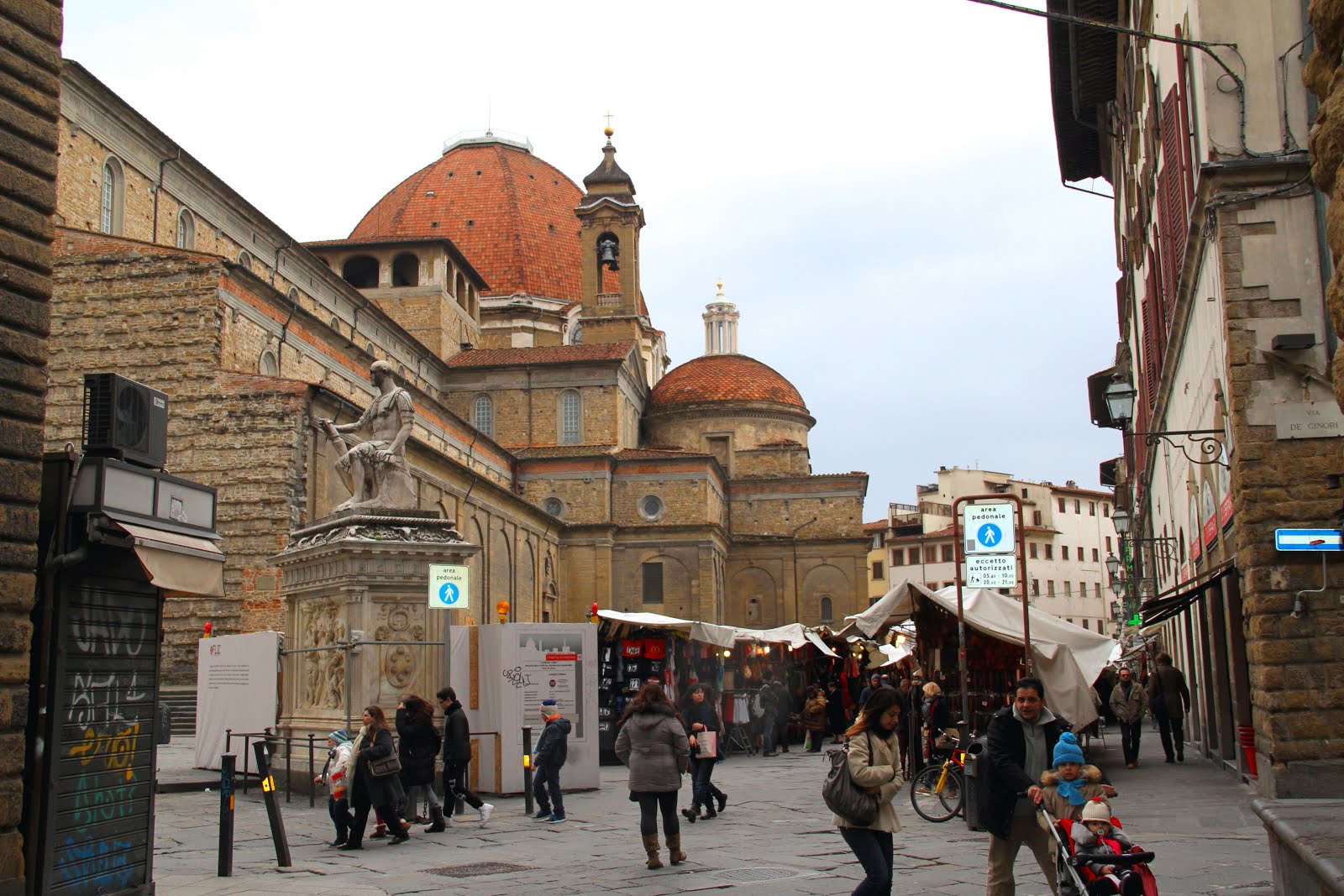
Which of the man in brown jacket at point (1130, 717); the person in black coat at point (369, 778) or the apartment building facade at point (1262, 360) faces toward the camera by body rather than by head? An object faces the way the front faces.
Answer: the man in brown jacket

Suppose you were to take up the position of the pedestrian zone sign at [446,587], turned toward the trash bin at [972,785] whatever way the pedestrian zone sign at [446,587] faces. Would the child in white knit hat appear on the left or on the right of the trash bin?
right

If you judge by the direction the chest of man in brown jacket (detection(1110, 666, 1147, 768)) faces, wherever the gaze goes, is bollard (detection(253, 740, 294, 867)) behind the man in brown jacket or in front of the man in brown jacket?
in front

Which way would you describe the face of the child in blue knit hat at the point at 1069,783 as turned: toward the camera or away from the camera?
toward the camera

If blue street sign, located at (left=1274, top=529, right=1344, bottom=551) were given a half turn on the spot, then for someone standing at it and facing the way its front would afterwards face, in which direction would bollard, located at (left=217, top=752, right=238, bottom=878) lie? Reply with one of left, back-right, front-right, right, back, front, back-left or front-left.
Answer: back-left

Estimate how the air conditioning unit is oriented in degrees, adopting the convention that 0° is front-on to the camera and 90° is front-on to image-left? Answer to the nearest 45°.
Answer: approximately 315°

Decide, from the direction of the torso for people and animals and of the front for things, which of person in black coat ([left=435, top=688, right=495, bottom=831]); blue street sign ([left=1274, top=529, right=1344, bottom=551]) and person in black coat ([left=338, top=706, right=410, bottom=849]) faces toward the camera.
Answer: the blue street sign

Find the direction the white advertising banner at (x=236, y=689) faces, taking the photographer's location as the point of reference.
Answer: facing the viewer

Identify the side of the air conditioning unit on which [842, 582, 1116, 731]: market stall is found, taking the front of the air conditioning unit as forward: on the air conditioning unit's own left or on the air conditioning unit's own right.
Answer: on the air conditioning unit's own left

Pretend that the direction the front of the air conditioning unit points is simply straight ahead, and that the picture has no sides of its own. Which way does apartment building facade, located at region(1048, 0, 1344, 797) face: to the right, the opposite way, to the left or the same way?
the opposite way

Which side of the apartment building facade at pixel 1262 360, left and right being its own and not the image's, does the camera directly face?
left

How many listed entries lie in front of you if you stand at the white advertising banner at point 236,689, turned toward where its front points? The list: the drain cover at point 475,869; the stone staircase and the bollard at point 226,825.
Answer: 2

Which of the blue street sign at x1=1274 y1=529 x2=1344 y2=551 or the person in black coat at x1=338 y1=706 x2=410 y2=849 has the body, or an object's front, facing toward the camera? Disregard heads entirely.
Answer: the blue street sign

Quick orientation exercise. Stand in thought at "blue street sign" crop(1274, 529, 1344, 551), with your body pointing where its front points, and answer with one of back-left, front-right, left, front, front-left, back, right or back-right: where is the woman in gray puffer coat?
front-right

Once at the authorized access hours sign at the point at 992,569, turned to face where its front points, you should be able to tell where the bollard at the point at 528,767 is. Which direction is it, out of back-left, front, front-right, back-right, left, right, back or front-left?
right
